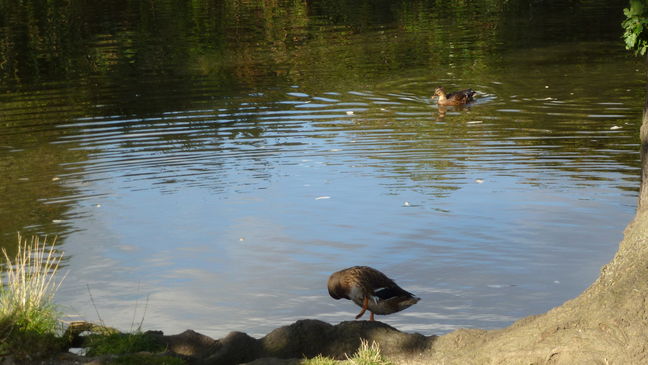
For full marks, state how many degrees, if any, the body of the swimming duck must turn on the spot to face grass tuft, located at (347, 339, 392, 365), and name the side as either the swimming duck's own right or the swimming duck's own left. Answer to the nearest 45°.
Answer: approximately 90° to the swimming duck's own left

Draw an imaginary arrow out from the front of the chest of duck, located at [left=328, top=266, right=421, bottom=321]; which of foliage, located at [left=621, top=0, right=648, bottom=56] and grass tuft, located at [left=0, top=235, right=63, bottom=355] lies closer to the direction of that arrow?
the grass tuft

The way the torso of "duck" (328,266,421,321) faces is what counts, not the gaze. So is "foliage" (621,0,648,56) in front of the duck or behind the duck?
behind

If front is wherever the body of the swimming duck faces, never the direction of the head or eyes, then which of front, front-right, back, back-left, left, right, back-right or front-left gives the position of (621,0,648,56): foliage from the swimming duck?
left

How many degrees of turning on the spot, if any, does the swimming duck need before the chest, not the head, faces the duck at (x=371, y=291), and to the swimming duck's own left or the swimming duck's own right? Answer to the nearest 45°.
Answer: approximately 90° to the swimming duck's own left

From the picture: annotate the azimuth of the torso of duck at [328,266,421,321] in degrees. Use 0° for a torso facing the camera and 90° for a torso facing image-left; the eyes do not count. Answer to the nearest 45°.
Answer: approximately 90°

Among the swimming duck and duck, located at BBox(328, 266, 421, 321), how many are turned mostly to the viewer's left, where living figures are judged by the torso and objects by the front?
2

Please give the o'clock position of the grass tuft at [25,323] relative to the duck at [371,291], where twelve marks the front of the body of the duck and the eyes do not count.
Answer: The grass tuft is roughly at 11 o'clock from the duck.

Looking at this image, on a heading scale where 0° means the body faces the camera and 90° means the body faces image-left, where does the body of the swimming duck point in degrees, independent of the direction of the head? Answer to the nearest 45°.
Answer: approximately 90°

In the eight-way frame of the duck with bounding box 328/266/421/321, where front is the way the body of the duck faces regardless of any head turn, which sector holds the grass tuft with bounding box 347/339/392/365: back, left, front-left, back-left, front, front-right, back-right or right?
left

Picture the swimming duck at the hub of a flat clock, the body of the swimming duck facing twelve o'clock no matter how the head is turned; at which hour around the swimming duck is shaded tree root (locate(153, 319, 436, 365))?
The shaded tree root is roughly at 9 o'clock from the swimming duck.

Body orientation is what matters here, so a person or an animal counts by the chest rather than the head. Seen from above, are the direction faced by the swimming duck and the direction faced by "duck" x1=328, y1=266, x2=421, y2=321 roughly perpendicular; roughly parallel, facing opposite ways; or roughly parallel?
roughly parallel
